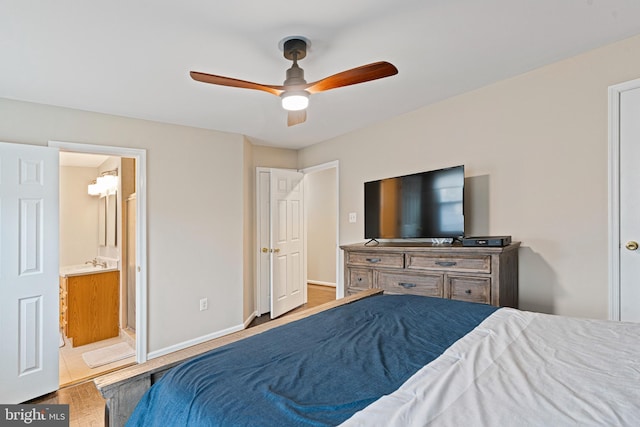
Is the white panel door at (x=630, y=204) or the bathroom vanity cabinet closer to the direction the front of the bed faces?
the bathroom vanity cabinet

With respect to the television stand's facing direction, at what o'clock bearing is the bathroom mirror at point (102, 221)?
The bathroom mirror is roughly at 2 o'clock from the television stand.

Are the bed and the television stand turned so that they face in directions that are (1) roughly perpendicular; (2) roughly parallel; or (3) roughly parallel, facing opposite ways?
roughly perpendicular

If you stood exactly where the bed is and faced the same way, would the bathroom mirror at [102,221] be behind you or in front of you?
in front

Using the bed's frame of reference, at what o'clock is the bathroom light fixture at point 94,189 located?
The bathroom light fixture is roughly at 12 o'clock from the bed.

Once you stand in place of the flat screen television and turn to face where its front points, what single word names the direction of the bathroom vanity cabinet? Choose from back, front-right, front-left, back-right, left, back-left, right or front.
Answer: front-right

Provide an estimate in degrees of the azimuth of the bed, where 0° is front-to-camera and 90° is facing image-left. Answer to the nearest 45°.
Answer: approximately 135°

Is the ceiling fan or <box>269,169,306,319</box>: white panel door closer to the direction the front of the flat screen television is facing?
the ceiling fan

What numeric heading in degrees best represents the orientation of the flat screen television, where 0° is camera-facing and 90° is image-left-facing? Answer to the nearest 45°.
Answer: approximately 45°

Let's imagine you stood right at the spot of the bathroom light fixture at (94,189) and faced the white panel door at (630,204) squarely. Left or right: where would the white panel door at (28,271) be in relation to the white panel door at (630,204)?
right
